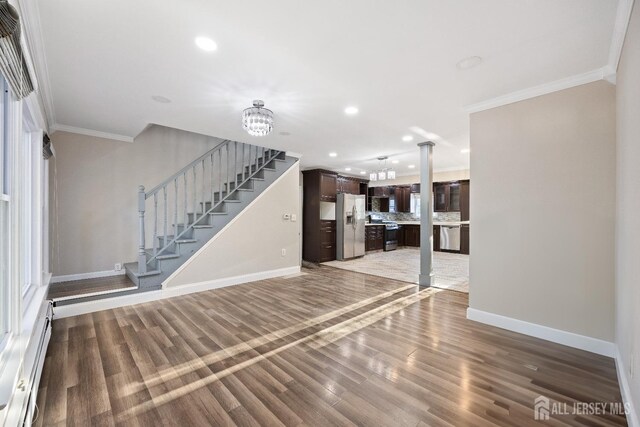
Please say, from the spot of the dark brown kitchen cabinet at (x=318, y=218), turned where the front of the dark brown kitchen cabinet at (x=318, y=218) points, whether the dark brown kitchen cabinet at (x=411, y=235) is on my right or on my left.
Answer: on my left

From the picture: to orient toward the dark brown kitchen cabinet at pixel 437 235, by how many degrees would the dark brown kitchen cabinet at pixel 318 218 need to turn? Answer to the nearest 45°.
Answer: approximately 90° to its left

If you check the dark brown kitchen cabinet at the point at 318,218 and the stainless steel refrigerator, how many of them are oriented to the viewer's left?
0

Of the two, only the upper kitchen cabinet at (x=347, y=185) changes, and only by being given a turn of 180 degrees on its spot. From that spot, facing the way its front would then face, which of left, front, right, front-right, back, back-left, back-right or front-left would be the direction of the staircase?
left

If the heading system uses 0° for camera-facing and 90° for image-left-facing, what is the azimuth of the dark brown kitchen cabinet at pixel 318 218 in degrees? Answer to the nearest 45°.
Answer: approximately 315°

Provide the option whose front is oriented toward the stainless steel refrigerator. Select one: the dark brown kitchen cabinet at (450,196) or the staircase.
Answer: the dark brown kitchen cabinet

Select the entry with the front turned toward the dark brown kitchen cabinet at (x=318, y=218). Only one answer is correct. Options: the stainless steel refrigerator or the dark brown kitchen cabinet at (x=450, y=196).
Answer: the dark brown kitchen cabinet at (x=450, y=196)

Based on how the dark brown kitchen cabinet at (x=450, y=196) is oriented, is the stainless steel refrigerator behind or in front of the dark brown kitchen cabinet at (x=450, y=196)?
in front

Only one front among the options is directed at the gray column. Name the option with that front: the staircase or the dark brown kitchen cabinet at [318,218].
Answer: the dark brown kitchen cabinet

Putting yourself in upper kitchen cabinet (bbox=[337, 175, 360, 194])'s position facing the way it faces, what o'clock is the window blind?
The window blind is roughly at 2 o'clock from the upper kitchen cabinet.

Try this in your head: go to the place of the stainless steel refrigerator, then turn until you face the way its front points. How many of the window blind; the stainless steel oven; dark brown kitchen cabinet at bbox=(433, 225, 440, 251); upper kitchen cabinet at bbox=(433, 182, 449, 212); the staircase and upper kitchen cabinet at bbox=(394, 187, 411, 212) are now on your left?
4

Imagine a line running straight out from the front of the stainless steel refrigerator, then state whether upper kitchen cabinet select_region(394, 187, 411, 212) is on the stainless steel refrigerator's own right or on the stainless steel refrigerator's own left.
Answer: on the stainless steel refrigerator's own left

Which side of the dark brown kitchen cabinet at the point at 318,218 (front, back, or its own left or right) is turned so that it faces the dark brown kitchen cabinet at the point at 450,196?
left

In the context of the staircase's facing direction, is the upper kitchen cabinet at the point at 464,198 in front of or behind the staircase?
behind

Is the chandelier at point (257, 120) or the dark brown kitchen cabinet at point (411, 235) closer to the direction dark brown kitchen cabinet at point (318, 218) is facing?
the chandelier

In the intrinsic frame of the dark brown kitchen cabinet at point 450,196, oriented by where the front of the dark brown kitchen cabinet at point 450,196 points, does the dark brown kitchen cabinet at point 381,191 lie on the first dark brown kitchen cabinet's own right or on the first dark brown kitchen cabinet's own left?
on the first dark brown kitchen cabinet's own right
